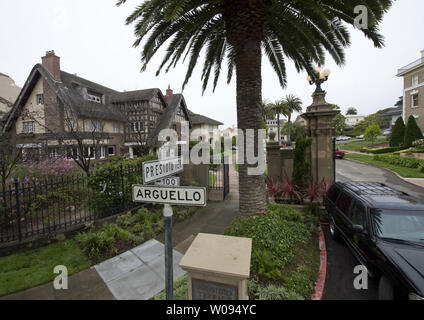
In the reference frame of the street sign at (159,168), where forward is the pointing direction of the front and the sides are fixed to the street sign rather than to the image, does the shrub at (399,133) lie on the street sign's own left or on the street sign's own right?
on the street sign's own left

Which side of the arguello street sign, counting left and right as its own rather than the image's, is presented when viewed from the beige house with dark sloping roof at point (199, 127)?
back

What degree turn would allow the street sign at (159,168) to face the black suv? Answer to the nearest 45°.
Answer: approximately 45° to its left

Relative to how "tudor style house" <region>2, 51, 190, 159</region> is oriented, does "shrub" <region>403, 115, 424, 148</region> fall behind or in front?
in front

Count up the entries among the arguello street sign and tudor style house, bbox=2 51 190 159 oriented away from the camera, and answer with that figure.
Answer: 0

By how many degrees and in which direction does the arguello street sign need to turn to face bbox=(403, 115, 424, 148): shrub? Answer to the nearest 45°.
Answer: approximately 135° to its left

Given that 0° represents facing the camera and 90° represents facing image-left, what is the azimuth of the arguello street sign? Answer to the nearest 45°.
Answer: approximately 0°

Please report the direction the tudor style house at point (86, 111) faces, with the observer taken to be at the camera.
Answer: facing the viewer and to the right of the viewer
